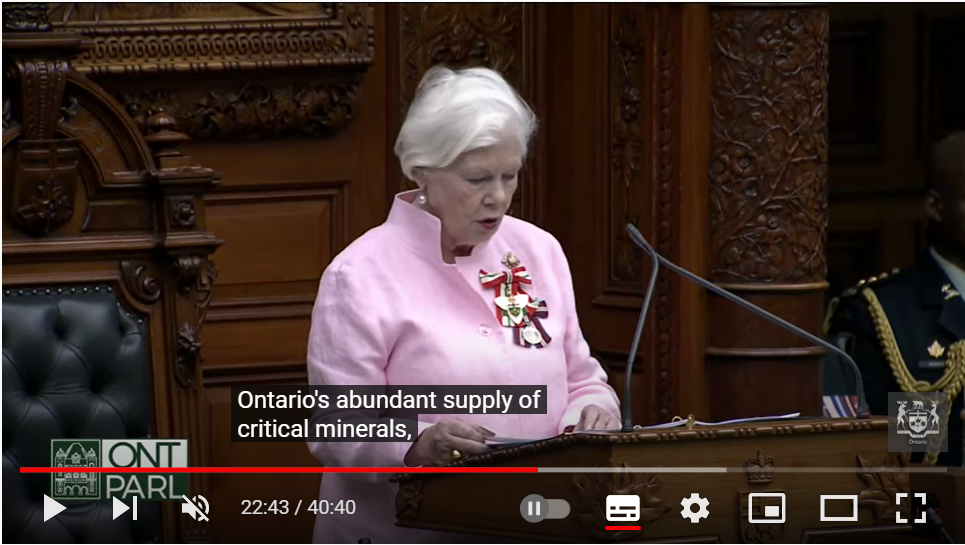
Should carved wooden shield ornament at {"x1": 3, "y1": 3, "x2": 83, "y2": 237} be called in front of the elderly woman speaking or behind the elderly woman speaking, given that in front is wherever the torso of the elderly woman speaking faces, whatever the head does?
behind

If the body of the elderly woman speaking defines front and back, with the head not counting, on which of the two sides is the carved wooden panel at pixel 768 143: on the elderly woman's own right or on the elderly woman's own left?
on the elderly woman's own left

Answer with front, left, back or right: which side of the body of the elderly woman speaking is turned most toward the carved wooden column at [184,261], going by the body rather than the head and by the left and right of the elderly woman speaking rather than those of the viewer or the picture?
back

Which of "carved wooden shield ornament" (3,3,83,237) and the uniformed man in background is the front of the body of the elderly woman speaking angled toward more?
the uniformed man in background

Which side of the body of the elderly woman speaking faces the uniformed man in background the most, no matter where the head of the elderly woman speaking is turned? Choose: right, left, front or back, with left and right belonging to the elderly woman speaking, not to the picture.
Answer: left

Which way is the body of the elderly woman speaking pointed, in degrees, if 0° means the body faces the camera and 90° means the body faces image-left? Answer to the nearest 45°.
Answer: approximately 315°
